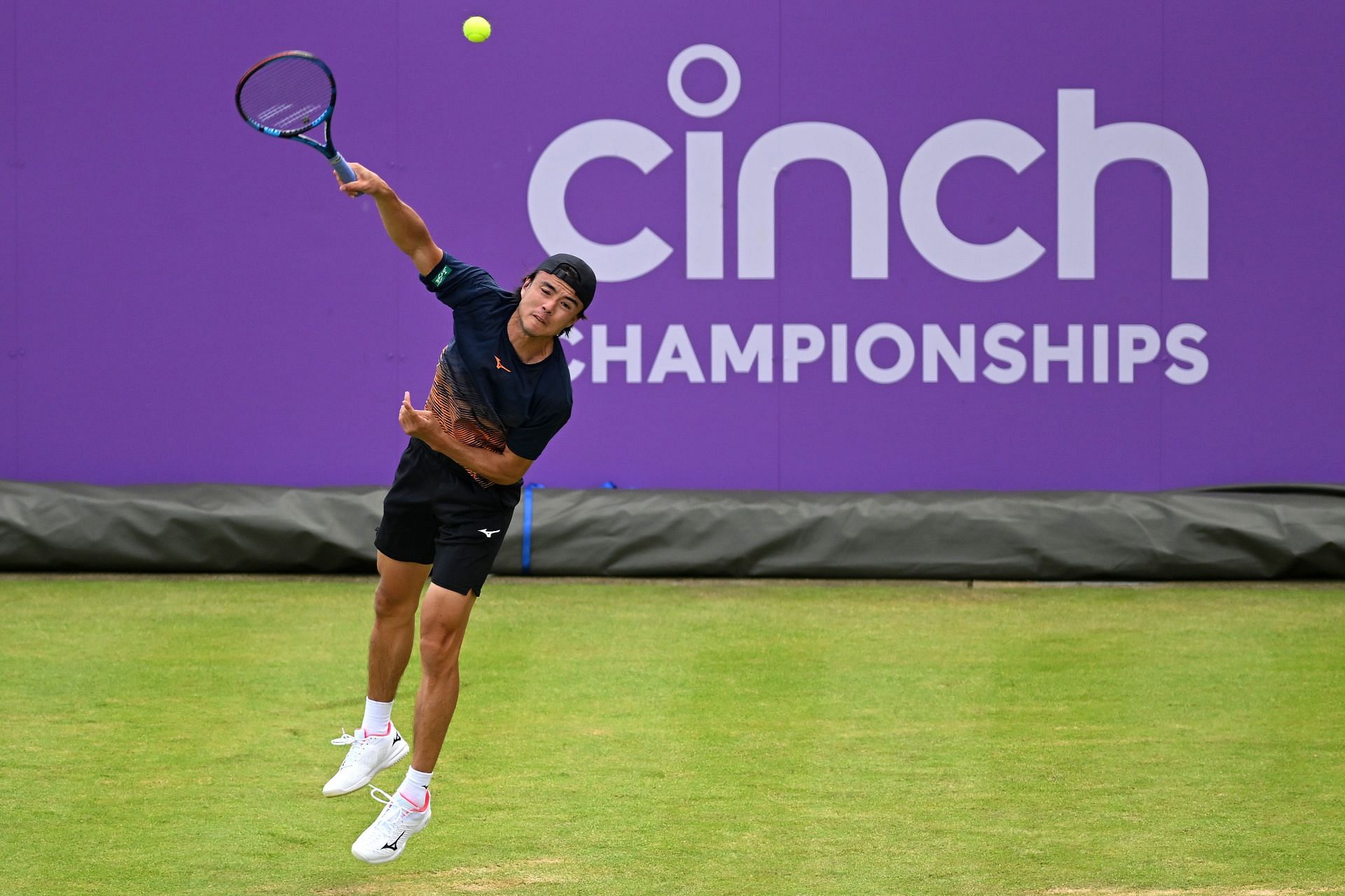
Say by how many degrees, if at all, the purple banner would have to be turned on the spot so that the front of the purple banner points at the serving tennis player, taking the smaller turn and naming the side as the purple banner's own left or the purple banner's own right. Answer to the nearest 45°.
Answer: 0° — it already faces them

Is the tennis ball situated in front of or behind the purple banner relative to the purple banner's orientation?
in front

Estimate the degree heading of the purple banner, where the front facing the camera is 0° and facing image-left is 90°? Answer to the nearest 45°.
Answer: approximately 0°
